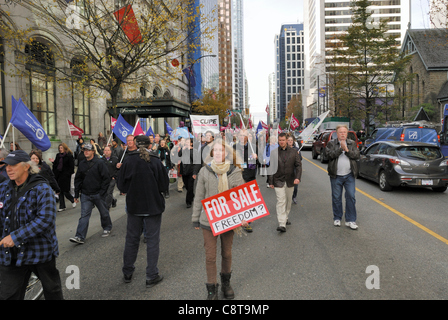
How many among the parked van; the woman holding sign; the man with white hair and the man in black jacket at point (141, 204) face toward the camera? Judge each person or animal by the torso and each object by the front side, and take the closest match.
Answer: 2

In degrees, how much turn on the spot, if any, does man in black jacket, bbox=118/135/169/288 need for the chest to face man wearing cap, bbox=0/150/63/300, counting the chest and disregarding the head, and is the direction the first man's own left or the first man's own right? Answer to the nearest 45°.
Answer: approximately 135° to the first man's own left

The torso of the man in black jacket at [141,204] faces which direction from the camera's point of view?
away from the camera

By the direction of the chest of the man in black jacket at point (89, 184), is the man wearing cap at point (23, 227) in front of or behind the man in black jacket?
in front

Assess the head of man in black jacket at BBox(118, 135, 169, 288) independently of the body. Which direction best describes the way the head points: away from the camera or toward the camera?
away from the camera

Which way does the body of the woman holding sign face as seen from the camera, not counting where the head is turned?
toward the camera

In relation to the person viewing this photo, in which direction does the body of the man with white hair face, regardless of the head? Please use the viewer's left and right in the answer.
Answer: facing the viewer

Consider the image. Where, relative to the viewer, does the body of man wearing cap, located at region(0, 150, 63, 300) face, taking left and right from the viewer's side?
facing the viewer and to the left of the viewer

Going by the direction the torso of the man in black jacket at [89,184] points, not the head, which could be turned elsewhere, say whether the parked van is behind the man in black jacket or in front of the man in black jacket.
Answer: behind

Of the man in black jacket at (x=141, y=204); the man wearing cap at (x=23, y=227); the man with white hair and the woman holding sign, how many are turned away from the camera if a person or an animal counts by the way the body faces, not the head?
1

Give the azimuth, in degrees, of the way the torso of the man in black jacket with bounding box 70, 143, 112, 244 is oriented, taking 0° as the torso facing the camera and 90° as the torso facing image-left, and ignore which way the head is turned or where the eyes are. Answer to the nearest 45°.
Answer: approximately 45°

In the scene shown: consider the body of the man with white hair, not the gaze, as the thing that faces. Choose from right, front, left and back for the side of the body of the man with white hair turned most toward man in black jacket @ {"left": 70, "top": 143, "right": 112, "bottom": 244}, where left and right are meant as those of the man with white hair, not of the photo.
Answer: right

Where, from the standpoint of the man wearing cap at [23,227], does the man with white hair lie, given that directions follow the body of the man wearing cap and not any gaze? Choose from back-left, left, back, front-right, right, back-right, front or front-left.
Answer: back-left
